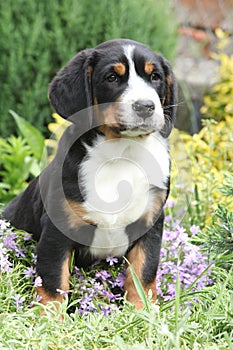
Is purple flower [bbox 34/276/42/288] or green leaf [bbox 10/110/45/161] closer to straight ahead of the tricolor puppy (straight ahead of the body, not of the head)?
the purple flower

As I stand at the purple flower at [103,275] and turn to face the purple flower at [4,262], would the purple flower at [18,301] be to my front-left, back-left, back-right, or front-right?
front-left

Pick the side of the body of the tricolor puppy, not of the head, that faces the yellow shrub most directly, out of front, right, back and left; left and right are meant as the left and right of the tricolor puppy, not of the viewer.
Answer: left

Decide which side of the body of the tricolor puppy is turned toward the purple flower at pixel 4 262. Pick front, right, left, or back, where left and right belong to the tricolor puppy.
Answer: right

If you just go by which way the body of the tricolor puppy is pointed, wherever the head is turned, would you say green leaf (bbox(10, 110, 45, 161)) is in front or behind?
behind

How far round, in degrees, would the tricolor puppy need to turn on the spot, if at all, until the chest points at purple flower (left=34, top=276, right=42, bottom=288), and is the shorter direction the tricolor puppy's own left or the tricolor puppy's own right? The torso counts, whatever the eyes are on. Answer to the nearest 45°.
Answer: approximately 90° to the tricolor puppy's own right

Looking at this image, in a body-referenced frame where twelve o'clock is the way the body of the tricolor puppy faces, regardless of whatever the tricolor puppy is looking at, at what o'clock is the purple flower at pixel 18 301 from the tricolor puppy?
The purple flower is roughly at 3 o'clock from the tricolor puppy.

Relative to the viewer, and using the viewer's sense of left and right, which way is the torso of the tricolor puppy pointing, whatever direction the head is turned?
facing the viewer and to the right of the viewer
